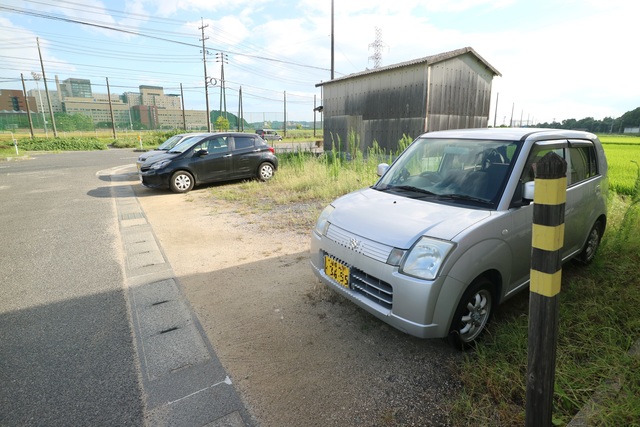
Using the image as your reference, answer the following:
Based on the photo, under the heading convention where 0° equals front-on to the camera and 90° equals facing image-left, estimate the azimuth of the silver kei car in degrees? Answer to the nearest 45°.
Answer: approximately 45°

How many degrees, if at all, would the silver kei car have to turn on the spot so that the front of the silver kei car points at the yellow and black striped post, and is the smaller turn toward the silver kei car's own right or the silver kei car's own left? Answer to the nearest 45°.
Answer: approximately 45° to the silver kei car's own left

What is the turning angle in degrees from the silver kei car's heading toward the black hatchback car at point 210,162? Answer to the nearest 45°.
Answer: approximately 90° to its right

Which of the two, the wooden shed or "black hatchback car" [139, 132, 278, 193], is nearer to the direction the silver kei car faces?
the black hatchback car

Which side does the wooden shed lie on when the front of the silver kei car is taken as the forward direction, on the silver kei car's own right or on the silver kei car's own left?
on the silver kei car's own right
